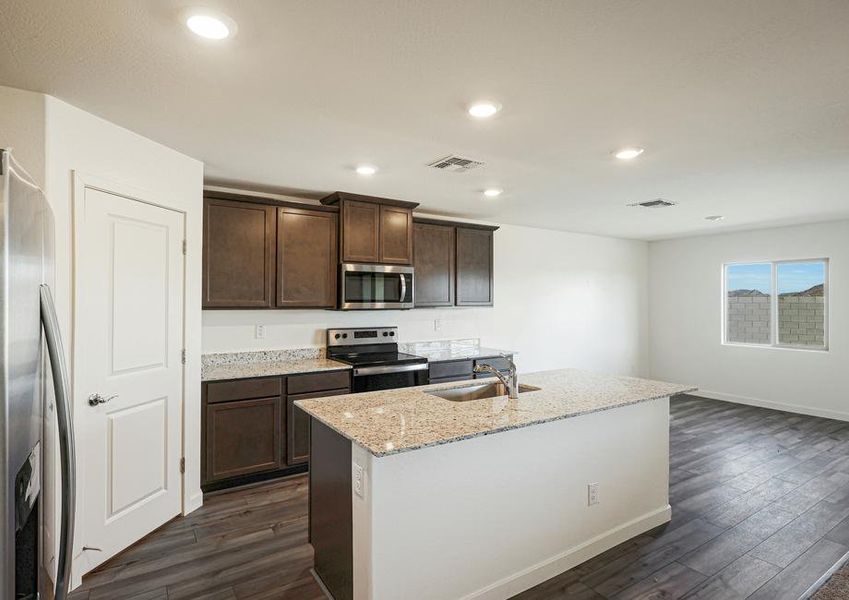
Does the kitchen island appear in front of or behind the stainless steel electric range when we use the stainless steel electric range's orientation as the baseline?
in front

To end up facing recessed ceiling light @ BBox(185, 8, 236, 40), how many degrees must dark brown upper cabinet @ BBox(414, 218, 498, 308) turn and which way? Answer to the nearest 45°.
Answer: approximately 45° to its right

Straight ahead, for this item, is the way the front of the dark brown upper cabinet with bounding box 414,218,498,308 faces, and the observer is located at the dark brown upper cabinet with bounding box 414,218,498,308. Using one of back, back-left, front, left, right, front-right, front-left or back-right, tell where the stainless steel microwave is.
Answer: right

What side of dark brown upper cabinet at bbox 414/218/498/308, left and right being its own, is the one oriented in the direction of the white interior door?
right

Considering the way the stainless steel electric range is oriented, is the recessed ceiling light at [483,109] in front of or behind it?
in front

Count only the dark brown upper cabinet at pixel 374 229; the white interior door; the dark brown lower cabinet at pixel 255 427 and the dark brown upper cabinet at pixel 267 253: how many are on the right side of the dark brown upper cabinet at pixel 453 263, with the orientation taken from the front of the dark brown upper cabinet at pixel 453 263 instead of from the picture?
4

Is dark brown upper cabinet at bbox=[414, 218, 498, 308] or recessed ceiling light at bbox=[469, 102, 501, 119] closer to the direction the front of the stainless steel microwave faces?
the recessed ceiling light

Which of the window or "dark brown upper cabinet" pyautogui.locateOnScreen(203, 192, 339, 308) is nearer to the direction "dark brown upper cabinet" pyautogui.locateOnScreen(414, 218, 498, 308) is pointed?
the window

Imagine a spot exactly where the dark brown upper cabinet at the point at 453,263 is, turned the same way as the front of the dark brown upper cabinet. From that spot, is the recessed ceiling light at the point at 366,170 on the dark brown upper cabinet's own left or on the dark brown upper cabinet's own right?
on the dark brown upper cabinet's own right

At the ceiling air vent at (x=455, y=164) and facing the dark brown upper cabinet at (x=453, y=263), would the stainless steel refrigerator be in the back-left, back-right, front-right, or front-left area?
back-left

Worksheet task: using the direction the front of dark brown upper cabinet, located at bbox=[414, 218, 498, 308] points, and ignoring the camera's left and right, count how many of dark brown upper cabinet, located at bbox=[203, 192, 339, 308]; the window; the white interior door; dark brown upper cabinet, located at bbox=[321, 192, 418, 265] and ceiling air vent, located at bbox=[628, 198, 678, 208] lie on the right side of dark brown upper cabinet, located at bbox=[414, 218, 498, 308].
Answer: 3
